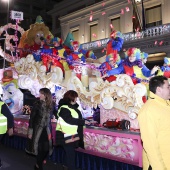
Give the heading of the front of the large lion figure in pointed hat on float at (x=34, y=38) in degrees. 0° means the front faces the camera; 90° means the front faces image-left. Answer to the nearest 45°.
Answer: approximately 315°

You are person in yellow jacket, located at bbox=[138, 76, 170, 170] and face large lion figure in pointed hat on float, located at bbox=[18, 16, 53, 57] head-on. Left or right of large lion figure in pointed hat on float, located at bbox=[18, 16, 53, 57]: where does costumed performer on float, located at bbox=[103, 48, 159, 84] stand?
right

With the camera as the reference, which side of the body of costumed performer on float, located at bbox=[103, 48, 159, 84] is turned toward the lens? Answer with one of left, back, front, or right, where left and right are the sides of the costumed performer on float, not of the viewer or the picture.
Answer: front

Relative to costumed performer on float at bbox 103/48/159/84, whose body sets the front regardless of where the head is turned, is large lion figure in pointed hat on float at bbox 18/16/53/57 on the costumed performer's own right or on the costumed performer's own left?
on the costumed performer's own right

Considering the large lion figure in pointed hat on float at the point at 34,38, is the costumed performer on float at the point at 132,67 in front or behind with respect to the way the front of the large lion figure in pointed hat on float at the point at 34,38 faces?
in front

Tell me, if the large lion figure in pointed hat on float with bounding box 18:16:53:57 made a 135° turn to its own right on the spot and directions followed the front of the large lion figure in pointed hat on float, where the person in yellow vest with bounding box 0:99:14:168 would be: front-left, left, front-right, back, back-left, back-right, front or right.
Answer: left

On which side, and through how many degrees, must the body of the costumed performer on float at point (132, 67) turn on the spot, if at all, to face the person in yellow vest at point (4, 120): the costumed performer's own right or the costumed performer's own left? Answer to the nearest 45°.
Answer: approximately 45° to the costumed performer's own right

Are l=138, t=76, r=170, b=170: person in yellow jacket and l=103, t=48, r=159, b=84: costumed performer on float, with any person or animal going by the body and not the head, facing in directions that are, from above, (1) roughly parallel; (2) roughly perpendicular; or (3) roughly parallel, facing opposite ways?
roughly perpendicular

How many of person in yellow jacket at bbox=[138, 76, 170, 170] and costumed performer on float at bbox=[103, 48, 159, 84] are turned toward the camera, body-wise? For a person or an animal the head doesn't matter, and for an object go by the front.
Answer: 1
